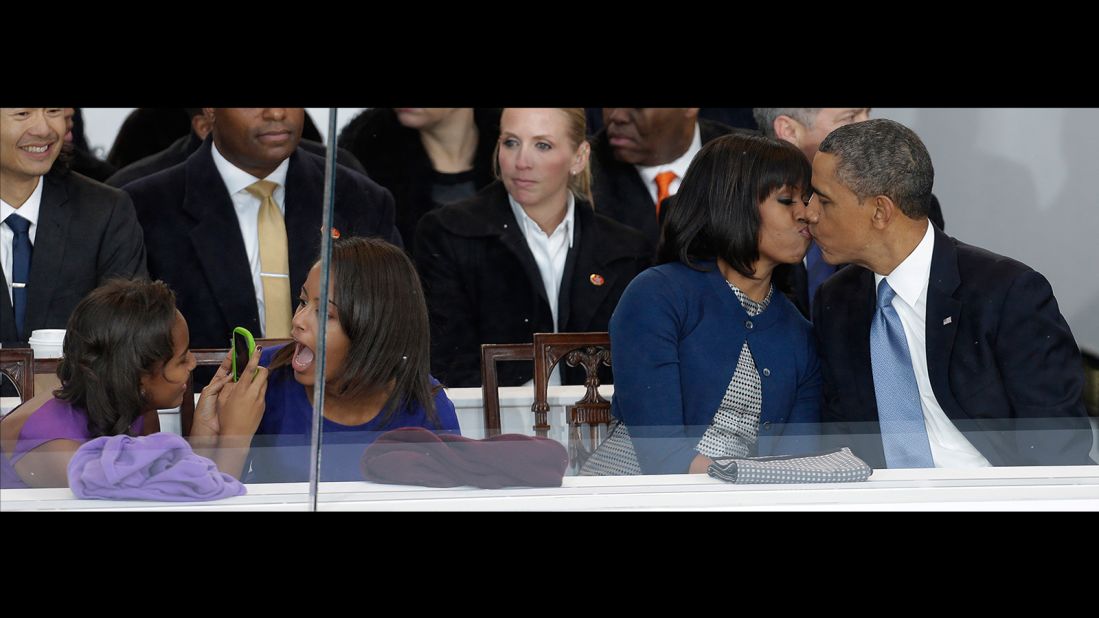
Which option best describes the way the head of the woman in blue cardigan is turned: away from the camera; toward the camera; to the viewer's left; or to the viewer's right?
to the viewer's right

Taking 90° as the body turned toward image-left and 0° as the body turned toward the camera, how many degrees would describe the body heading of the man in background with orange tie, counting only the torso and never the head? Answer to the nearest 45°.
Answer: approximately 45°

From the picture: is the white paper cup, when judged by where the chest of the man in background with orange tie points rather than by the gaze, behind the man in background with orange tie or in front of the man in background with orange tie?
in front

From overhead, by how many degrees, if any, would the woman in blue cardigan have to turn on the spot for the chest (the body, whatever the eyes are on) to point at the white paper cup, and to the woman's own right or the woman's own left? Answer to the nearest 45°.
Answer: approximately 135° to the woman's own right

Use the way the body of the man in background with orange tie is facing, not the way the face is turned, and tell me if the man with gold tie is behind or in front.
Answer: in front

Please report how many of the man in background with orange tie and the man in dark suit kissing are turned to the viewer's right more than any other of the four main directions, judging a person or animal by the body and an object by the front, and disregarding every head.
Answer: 0

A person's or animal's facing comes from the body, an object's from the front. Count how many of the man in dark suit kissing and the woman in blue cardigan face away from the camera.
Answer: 0

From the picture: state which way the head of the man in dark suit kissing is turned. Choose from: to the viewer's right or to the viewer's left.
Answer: to the viewer's left

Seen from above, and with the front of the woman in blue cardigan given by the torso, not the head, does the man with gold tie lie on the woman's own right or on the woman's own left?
on the woman's own right

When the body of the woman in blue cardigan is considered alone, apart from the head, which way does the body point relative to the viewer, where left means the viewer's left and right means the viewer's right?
facing the viewer and to the right of the viewer

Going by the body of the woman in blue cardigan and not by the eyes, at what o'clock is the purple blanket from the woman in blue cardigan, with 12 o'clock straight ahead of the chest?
The purple blanket is roughly at 4 o'clock from the woman in blue cardigan.
